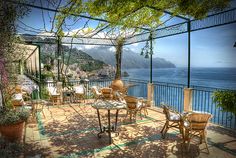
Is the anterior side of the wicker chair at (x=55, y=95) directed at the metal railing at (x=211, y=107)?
yes

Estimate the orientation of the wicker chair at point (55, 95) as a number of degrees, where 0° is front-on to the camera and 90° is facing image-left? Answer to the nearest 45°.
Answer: approximately 315°

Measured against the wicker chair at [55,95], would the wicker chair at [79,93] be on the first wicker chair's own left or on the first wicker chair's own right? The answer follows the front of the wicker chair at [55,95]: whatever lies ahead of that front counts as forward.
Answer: on the first wicker chair's own left

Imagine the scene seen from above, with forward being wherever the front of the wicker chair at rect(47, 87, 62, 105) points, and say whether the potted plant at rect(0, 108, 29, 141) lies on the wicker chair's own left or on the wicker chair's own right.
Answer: on the wicker chair's own right
